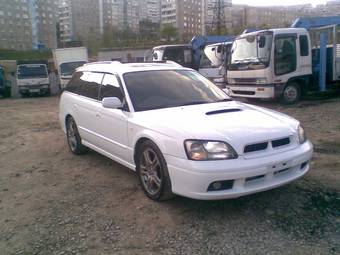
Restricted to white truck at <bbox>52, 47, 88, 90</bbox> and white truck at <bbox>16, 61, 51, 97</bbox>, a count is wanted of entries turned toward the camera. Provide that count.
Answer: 2

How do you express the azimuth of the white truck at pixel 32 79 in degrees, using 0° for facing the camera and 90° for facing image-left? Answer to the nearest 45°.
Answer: approximately 0°

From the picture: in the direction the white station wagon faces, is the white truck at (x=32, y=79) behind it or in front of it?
behind

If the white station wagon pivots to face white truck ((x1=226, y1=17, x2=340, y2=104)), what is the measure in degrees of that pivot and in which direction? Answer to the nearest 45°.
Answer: approximately 135° to its left

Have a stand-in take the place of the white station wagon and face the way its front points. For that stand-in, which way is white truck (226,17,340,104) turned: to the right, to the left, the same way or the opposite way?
to the right

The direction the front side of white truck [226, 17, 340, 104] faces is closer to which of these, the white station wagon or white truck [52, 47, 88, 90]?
the white station wagon

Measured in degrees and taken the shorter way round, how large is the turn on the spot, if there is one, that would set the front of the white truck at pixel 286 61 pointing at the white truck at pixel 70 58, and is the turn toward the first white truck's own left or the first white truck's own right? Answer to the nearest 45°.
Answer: approximately 90° to the first white truck's own right

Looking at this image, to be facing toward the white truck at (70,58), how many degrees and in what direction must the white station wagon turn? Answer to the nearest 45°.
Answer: approximately 135° to its left

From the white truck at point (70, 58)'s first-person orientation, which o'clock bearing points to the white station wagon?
The white station wagon is roughly at 12 o'clock from the white truck.
